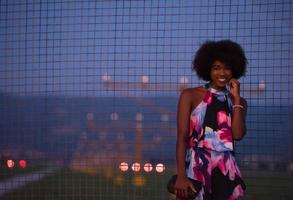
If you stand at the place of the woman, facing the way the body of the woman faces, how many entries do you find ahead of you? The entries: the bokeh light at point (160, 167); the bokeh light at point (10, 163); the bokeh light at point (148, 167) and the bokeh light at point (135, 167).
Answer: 0

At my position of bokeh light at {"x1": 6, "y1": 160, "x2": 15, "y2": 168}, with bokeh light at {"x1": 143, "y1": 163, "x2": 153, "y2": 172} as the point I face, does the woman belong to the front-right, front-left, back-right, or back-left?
front-right

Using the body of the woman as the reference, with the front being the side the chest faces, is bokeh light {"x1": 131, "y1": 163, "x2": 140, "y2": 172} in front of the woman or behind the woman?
behind

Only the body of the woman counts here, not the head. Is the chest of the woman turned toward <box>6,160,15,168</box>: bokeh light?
no

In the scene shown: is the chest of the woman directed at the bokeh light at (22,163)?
no

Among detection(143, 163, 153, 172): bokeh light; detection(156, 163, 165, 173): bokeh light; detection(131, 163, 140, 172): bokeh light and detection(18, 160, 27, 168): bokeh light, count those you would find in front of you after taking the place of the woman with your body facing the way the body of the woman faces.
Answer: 0

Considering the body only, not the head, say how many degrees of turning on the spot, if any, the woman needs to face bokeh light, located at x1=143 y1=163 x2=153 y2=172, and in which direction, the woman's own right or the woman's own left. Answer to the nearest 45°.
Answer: approximately 135° to the woman's own left

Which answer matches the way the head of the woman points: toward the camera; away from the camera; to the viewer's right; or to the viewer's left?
toward the camera

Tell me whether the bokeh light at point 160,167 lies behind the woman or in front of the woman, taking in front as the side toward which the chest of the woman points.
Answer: behind

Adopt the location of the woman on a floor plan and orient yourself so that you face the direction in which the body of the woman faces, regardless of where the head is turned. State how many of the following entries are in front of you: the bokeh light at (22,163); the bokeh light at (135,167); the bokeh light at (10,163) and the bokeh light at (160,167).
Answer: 0

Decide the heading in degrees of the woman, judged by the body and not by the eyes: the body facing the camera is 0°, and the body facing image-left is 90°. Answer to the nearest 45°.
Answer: approximately 315°
